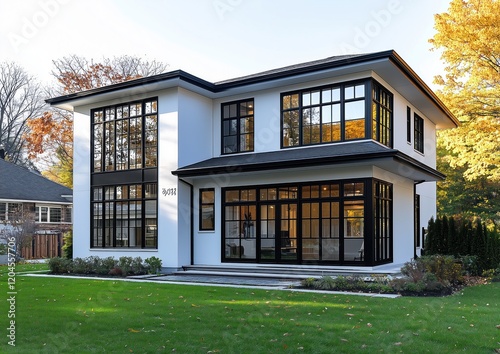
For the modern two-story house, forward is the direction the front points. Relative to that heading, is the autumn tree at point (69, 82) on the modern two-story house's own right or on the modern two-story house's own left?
on the modern two-story house's own right

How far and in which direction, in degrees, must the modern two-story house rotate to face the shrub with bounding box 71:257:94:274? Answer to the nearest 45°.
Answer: approximately 45° to its right

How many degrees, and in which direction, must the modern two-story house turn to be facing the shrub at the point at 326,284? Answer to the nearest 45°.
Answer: approximately 45° to its left

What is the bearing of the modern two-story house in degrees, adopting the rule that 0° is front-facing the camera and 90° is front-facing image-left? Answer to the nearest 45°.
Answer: approximately 45°

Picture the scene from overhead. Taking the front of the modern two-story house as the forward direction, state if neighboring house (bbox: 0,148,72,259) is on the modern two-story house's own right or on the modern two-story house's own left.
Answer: on the modern two-story house's own right

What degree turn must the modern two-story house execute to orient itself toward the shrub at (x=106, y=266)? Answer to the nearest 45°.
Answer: approximately 45° to its right
